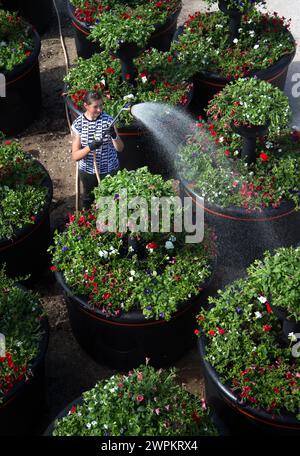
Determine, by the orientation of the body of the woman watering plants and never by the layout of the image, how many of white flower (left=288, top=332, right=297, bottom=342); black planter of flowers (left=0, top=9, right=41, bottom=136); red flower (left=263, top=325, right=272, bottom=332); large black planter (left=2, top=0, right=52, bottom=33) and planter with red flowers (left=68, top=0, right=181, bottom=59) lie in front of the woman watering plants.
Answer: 2

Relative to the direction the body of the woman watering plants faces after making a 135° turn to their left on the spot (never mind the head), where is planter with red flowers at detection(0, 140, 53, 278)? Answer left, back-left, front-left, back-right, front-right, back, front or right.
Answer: left

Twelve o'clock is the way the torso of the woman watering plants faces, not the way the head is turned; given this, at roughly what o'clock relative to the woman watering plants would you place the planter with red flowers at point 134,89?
The planter with red flowers is roughly at 8 o'clock from the woman watering plants.

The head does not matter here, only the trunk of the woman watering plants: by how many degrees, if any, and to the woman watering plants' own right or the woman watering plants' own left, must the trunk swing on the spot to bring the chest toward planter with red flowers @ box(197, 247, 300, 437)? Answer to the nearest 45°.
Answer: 0° — they already face it

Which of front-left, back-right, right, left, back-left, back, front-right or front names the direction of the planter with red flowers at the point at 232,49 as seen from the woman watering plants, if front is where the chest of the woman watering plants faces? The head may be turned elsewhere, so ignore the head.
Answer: left

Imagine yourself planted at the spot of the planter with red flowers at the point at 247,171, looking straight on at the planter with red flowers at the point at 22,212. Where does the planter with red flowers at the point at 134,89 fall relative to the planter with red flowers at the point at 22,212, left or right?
right

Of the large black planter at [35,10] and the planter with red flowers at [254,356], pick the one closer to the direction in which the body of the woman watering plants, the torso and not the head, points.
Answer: the planter with red flowers

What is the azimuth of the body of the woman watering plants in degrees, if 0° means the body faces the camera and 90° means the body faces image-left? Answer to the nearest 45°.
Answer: approximately 315°

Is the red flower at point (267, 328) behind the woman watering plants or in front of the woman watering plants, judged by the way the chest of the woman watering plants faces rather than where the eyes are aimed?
in front

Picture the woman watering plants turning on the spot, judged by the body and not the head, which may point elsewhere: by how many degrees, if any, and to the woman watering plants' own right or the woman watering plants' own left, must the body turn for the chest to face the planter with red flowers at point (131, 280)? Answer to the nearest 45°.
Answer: approximately 45° to the woman watering plants' own right

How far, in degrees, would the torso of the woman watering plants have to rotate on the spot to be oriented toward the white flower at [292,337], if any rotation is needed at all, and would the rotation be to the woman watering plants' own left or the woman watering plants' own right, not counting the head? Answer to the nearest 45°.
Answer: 0° — they already face it

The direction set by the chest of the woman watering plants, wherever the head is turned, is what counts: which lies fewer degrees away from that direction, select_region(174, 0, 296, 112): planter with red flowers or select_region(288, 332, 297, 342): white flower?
the white flower

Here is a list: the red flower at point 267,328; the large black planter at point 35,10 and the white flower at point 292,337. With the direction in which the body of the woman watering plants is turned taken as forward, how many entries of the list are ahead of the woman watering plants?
2
